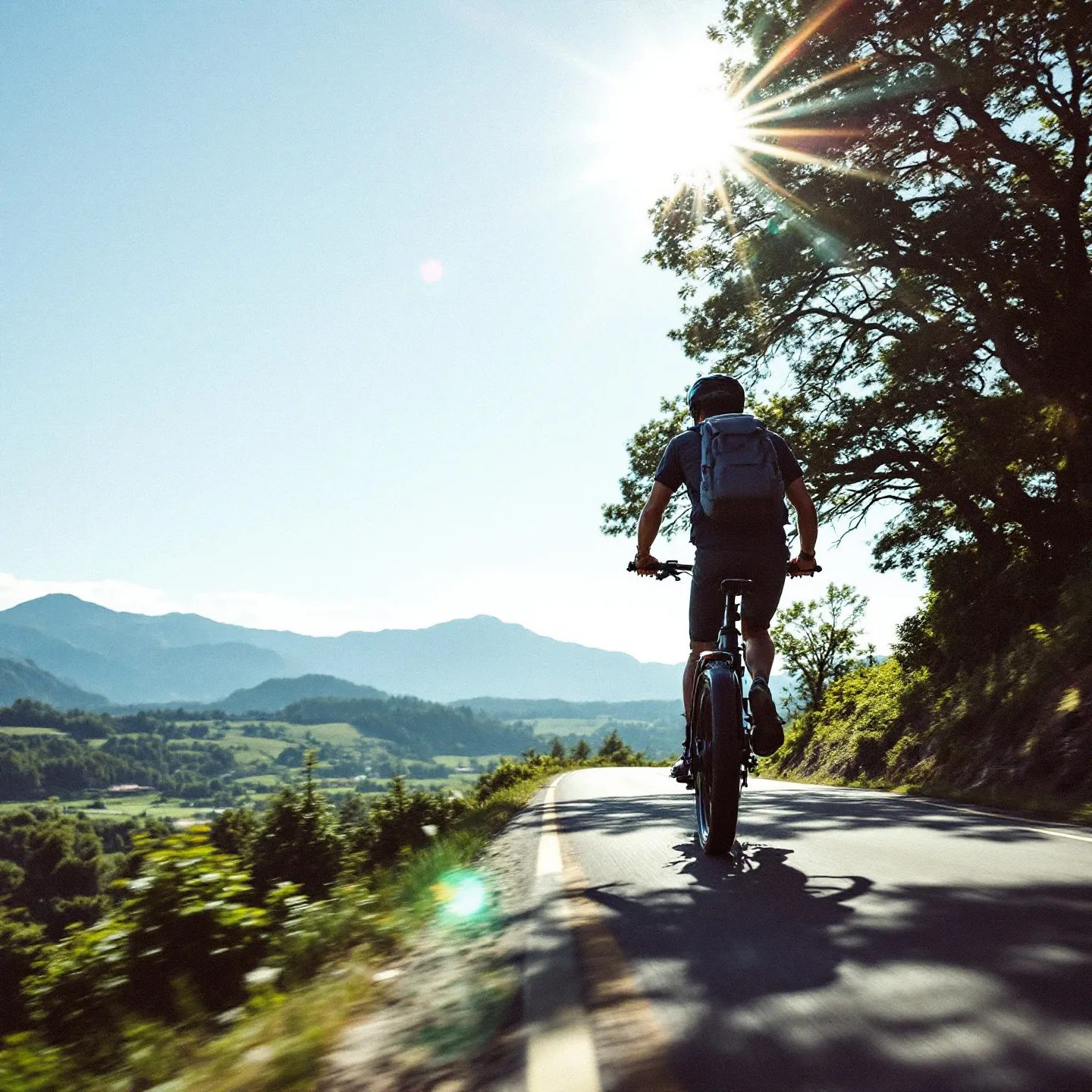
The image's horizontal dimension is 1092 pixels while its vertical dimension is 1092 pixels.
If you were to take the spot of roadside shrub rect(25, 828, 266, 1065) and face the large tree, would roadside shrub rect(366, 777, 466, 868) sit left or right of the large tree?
left

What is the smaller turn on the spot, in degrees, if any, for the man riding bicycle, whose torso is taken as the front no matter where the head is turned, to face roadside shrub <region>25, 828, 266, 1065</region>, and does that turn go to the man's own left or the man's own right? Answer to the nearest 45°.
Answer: approximately 90° to the man's own left

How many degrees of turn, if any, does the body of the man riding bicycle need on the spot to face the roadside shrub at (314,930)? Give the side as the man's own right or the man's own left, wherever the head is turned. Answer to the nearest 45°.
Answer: approximately 135° to the man's own left

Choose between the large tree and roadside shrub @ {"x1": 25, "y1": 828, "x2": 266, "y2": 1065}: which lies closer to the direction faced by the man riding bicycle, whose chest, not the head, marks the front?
the large tree

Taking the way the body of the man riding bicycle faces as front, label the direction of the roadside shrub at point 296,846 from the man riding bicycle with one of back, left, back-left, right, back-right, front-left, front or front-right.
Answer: front-left

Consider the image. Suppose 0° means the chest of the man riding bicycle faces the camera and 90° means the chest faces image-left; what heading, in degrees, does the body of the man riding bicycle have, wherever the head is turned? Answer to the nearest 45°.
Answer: approximately 180°

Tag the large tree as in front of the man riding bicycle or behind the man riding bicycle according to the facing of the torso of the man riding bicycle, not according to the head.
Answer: in front

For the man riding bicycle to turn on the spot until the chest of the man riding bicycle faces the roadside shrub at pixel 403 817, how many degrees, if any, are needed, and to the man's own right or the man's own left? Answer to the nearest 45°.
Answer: approximately 45° to the man's own left
